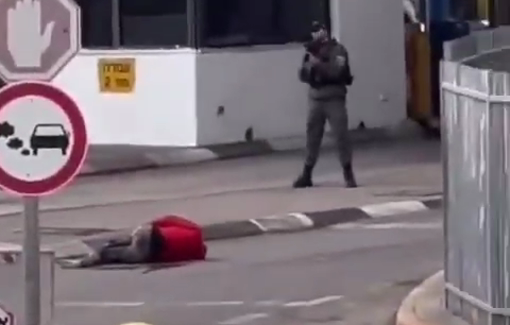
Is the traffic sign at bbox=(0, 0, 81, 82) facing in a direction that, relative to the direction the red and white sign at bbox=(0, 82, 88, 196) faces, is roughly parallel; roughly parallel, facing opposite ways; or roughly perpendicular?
roughly parallel

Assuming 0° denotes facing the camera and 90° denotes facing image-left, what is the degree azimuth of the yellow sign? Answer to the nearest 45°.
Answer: approximately 0°

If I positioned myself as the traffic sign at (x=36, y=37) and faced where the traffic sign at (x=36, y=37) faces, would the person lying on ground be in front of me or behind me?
behind

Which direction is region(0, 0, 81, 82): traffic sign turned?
toward the camera

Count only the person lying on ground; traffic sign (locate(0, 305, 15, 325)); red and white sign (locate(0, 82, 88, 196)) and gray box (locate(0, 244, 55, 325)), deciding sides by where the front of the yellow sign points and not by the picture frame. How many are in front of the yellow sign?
4

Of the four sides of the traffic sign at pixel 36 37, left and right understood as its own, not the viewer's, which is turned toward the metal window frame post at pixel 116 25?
back

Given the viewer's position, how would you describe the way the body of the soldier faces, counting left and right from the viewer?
facing the viewer and to the left of the viewer

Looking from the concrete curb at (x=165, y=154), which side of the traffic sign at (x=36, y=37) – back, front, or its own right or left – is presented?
back

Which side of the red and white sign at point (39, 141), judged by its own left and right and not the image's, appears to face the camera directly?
front

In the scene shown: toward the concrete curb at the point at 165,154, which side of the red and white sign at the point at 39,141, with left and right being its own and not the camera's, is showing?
back

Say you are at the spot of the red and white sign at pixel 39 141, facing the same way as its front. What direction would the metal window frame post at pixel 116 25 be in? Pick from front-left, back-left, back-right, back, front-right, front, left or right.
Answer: back

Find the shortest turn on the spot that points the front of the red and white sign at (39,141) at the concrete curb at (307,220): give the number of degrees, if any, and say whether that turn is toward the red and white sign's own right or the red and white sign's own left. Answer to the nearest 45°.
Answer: approximately 180°
